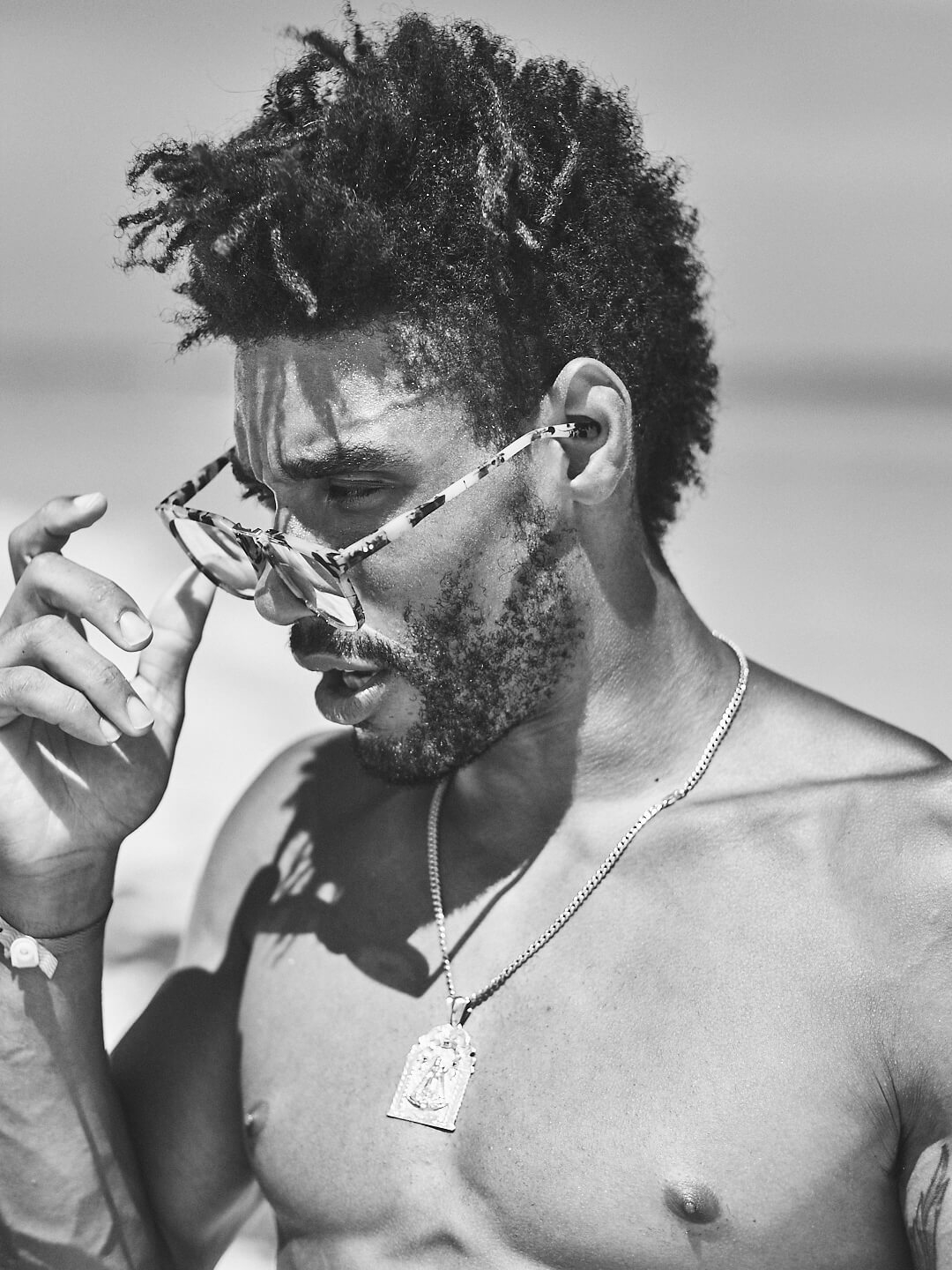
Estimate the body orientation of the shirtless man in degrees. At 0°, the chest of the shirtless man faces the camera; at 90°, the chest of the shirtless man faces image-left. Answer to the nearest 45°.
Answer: approximately 45°
